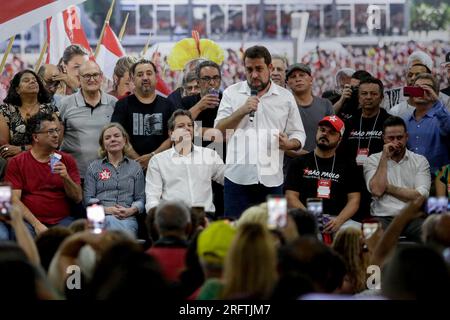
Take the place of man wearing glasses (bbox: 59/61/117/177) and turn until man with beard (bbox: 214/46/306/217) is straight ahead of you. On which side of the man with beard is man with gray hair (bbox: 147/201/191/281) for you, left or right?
right

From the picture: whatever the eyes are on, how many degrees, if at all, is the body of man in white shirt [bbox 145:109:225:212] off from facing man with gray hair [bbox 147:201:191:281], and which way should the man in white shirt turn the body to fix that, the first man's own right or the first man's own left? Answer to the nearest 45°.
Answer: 0° — they already face them

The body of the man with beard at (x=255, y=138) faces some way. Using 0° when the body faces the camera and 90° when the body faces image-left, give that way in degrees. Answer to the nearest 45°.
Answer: approximately 0°

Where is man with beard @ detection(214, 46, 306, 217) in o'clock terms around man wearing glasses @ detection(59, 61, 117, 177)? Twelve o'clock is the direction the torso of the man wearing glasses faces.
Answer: The man with beard is roughly at 10 o'clock from the man wearing glasses.

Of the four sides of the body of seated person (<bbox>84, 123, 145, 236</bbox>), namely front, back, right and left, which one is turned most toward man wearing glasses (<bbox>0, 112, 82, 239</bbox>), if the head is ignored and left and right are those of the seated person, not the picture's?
right

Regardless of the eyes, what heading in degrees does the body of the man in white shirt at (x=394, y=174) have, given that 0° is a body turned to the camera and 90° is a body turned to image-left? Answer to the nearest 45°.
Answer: approximately 0°

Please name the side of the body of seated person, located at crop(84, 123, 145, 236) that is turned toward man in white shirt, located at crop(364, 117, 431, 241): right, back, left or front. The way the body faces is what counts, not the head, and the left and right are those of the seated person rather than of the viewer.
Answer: left
